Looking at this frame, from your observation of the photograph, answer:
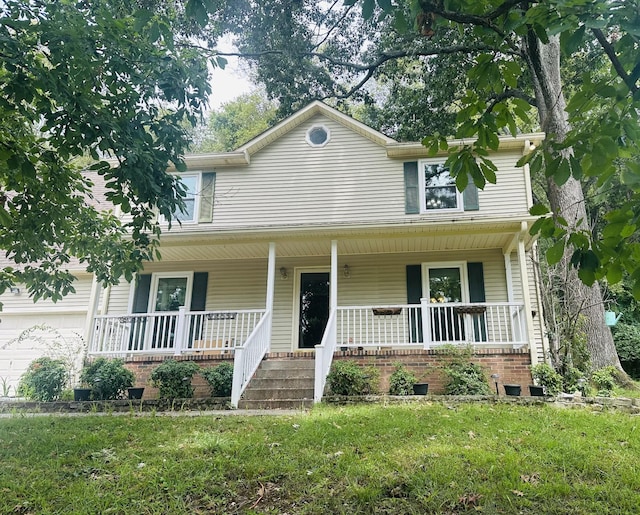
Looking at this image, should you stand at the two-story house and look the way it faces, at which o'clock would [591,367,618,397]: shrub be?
The shrub is roughly at 10 o'clock from the two-story house.

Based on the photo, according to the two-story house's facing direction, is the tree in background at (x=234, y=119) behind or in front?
behind

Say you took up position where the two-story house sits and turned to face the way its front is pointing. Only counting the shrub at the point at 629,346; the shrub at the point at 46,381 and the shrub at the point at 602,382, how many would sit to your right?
1

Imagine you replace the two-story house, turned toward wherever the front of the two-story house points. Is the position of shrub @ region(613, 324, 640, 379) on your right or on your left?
on your left

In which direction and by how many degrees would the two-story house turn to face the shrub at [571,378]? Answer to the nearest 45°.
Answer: approximately 45° to its left

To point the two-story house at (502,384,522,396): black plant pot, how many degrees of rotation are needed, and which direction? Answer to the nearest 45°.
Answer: approximately 45° to its left

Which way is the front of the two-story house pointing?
toward the camera
